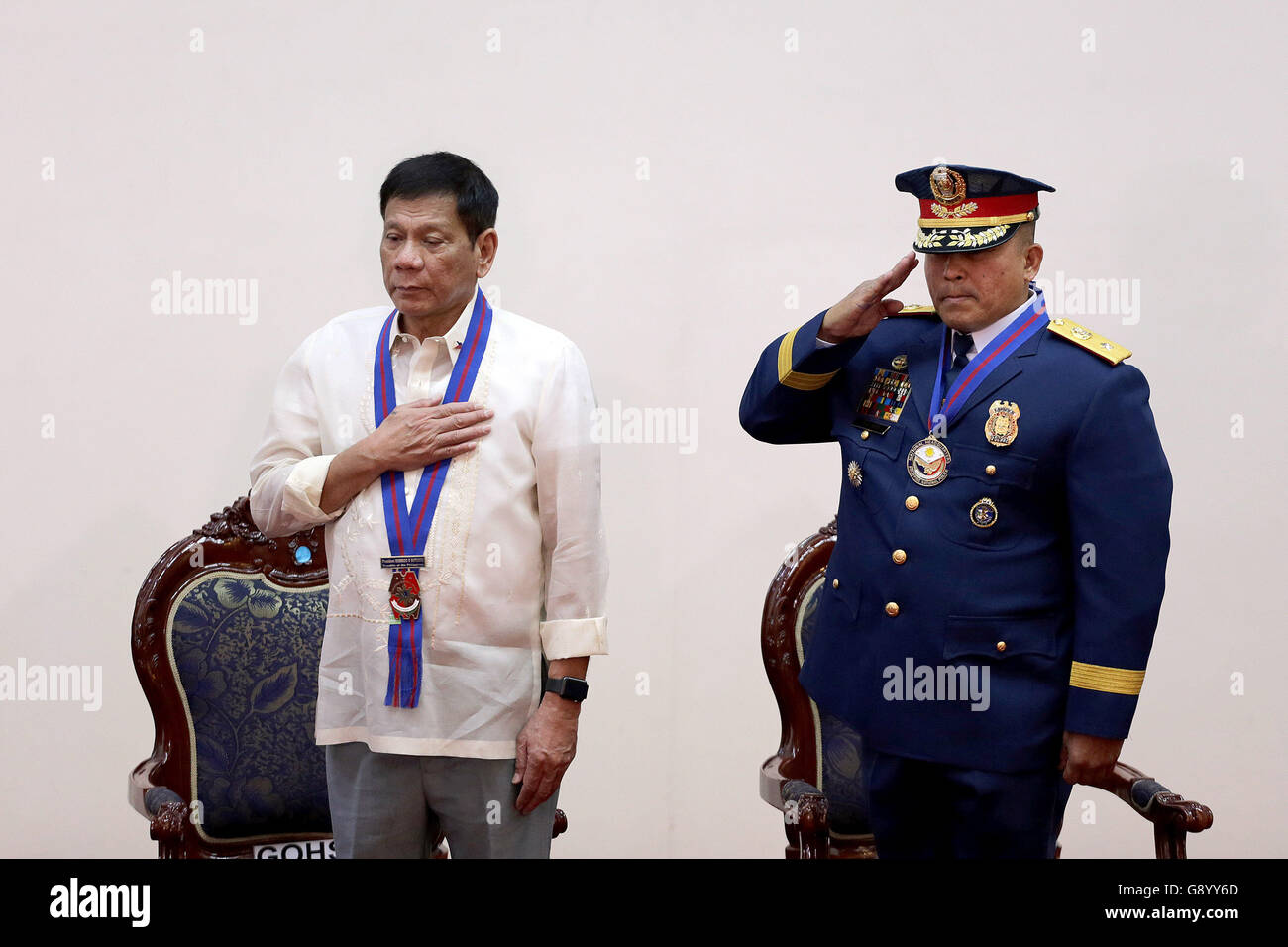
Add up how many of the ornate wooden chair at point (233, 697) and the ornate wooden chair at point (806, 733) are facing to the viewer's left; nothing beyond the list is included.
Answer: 0

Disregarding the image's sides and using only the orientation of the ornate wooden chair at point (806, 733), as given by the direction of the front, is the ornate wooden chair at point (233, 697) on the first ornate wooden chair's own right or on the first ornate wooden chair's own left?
on the first ornate wooden chair's own right

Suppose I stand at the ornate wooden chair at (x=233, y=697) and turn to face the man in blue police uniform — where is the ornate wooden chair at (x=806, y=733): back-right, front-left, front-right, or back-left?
front-left

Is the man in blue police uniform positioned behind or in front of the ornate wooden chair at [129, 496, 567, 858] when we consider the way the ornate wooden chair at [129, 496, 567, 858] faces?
in front

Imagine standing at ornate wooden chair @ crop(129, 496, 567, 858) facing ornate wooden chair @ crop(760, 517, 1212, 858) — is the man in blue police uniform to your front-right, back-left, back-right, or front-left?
front-right

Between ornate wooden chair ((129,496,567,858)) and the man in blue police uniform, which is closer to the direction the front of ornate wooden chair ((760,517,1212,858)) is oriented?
the man in blue police uniform

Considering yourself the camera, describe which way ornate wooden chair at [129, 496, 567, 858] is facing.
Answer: facing the viewer and to the right of the viewer

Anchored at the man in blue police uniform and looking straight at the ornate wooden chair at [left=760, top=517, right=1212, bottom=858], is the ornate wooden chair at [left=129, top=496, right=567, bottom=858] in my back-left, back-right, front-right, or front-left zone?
front-left

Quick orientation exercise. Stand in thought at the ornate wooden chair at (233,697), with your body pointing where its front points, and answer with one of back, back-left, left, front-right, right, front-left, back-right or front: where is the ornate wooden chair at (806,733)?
front-left
